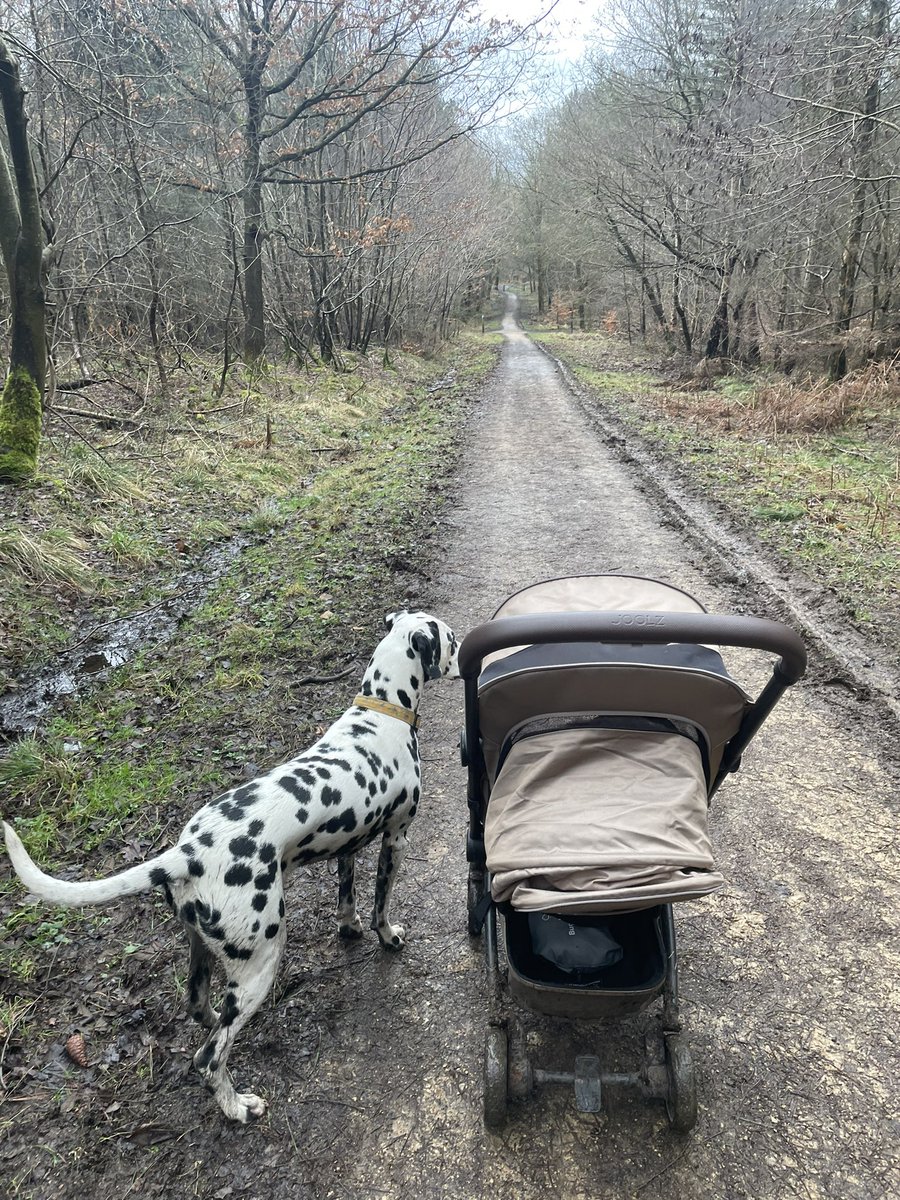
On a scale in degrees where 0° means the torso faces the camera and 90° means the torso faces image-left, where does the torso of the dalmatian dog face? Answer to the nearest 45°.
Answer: approximately 225°

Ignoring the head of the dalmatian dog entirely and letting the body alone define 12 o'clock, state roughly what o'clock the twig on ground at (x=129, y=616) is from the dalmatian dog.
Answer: The twig on ground is roughly at 10 o'clock from the dalmatian dog.

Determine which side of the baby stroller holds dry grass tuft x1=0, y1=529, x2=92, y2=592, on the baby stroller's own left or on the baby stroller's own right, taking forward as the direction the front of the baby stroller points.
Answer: on the baby stroller's own left

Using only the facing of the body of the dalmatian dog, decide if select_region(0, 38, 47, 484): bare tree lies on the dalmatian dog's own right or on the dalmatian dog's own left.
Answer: on the dalmatian dog's own left

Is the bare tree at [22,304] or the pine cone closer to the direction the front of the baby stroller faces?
the bare tree

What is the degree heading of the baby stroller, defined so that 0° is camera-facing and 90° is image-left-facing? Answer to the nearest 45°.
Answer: approximately 180°
